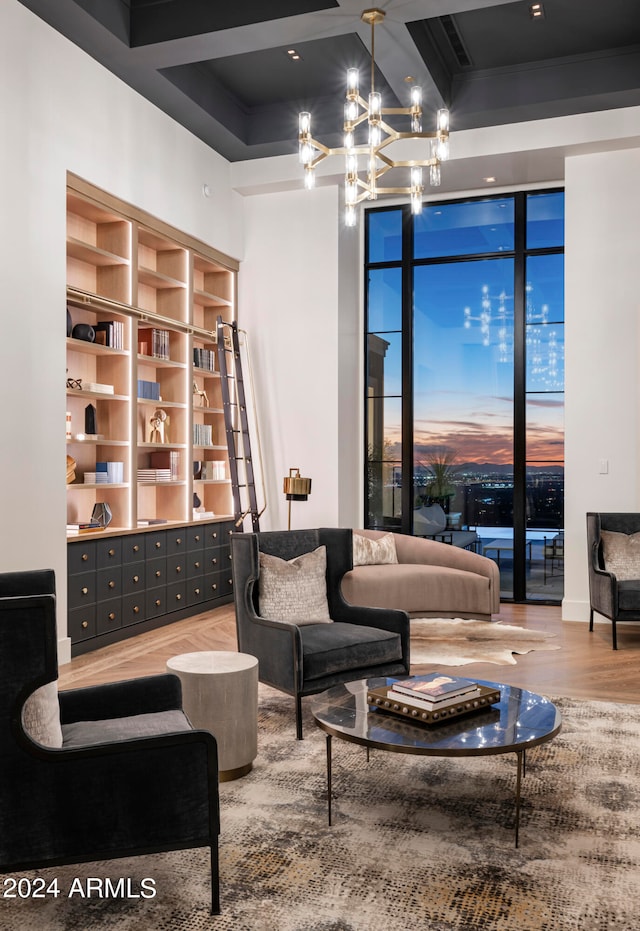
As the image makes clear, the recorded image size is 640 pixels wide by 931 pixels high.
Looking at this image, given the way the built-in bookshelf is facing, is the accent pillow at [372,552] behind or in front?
in front

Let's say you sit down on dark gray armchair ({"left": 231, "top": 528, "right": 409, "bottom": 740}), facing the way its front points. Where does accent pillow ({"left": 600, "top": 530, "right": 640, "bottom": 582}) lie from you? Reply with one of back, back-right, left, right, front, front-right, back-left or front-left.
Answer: left

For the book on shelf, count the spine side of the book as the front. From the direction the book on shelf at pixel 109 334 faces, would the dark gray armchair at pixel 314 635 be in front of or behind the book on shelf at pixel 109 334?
in front

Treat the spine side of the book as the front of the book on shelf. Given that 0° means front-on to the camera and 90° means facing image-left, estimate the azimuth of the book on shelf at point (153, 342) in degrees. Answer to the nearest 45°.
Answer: approximately 315°
